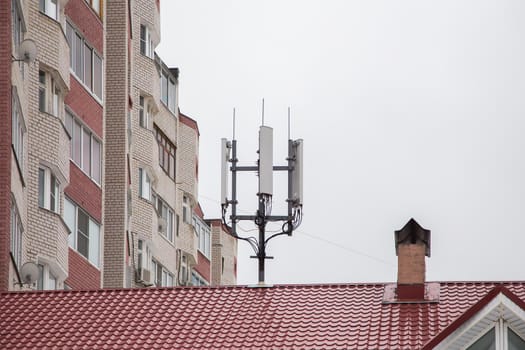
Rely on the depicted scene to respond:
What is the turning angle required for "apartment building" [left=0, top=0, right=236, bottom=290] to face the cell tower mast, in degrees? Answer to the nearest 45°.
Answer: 0° — it already faces it

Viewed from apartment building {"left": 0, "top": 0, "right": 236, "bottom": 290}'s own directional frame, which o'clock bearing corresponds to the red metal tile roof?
The red metal tile roof is roughly at 1 o'clock from the apartment building.

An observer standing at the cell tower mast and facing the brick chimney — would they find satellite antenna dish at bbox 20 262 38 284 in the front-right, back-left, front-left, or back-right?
back-right

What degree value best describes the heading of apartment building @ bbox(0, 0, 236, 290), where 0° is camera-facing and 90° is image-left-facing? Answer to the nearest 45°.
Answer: approximately 315°

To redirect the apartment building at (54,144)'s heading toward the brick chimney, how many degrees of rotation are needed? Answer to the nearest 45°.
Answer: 0° — it already faces it
